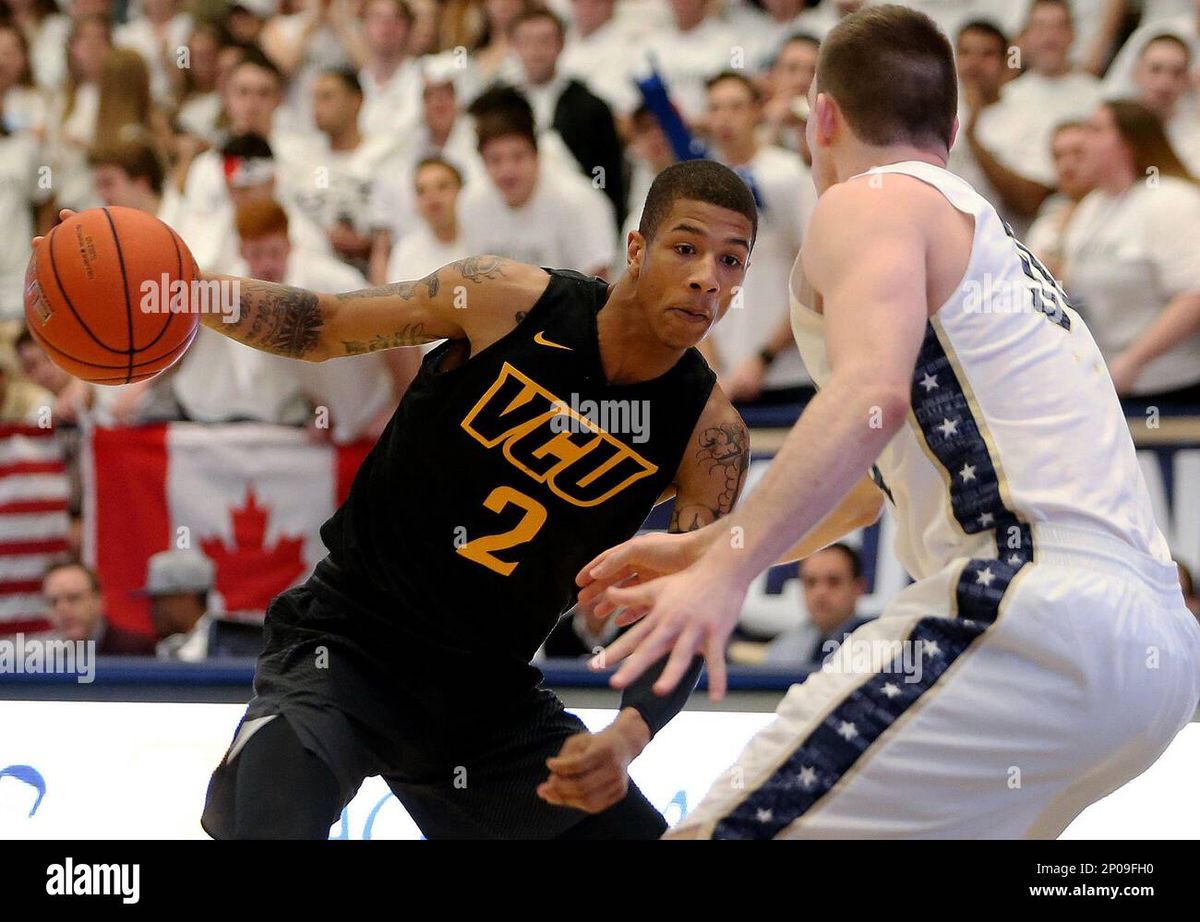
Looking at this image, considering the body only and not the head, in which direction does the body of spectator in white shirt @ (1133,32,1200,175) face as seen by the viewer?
toward the camera

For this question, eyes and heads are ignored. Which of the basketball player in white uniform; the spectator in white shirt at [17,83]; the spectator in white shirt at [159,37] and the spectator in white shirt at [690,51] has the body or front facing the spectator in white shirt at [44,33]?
the basketball player in white uniform

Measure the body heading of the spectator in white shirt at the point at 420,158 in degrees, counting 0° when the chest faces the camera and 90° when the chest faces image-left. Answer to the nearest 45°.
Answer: approximately 0°

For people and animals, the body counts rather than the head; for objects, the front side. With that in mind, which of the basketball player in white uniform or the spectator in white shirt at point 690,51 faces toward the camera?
the spectator in white shirt

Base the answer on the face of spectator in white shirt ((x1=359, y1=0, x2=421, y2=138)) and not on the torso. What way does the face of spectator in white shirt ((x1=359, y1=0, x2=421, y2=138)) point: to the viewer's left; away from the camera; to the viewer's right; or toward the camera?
toward the camera

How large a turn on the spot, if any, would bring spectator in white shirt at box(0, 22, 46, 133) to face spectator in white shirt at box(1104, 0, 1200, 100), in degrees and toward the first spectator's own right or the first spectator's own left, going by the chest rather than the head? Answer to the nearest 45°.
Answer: approximately 90° to the first spectator's own left

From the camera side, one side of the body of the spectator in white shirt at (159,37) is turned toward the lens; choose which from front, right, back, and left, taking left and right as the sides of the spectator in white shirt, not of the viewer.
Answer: front

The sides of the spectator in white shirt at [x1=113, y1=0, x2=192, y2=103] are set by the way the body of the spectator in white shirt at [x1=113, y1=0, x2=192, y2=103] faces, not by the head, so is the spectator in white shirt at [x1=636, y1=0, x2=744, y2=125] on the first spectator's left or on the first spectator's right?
on the first spectator's left

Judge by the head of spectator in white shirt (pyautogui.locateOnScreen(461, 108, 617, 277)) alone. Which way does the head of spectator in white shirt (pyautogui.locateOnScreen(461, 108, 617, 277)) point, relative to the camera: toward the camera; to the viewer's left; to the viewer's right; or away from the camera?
toward the camera

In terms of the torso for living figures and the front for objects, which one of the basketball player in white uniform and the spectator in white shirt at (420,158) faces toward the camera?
the spectator in white shirt

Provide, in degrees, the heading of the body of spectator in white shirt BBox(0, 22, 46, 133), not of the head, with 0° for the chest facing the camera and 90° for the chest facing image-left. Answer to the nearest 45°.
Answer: approximately 45°

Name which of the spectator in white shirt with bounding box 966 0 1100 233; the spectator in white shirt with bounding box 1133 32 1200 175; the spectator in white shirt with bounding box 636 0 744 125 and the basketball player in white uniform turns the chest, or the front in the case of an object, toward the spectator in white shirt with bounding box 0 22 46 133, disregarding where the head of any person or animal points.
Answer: the basketball player in white uniform

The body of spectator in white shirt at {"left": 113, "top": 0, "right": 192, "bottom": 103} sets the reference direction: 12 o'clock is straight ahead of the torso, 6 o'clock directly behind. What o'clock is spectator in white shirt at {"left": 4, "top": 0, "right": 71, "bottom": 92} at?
spectator in white shirt at {"left": 4, "top": 0, "right": 71, "bottom": 92} is roughly at 4 o'clock from spectator in white shirt at {"left": 113, "top": 0, "right": 192, "bottom": 103}.

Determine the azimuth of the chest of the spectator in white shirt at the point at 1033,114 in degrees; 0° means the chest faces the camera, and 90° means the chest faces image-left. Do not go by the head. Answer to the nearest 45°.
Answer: approximately 0°

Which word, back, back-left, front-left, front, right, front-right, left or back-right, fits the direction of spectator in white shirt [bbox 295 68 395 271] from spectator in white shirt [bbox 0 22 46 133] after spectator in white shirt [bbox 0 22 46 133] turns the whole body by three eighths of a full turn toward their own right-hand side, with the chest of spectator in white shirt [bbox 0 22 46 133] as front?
back-right

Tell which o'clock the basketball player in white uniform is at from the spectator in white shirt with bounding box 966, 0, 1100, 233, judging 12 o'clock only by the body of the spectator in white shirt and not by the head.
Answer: The basketball player in white uniform is roughly at 12 o'clock from the spectator in white shirt.

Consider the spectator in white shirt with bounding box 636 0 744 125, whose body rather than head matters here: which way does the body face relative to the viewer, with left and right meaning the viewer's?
facing the viewer

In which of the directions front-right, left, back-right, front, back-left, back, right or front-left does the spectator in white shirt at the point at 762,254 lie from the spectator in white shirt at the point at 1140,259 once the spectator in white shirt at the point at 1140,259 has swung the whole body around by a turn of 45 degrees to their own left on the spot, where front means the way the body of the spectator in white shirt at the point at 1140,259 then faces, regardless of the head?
right

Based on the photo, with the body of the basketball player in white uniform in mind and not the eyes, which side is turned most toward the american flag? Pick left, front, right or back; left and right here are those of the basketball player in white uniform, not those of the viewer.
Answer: front
